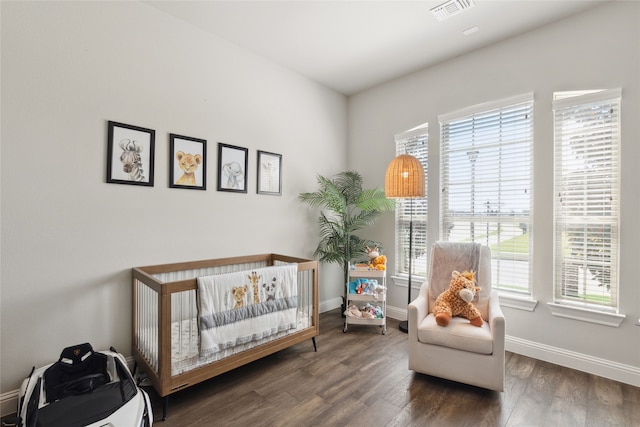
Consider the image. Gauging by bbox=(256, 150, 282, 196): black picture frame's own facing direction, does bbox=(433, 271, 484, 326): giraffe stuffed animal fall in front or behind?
in front

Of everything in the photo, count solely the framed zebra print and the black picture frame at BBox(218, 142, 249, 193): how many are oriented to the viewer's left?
0

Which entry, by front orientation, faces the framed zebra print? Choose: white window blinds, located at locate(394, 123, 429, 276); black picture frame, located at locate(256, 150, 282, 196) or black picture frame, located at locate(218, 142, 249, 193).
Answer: the white window blinds

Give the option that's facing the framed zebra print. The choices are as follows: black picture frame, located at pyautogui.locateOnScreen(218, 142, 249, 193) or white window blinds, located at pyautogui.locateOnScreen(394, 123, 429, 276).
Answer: the white window blinds

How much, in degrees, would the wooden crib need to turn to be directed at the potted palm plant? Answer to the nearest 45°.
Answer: approximately 90° to its left

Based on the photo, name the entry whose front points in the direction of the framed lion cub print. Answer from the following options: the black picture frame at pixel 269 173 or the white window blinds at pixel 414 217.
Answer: the white window blinds

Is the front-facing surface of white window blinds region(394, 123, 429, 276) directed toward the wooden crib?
yes

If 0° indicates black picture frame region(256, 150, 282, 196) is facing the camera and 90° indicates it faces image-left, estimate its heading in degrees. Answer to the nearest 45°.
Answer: approximately 315°

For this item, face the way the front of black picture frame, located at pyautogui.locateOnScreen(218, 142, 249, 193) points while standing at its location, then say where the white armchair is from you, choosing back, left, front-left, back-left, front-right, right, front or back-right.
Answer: front

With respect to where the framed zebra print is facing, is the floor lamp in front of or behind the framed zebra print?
in front
